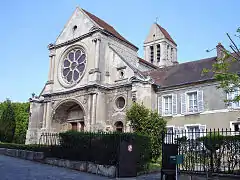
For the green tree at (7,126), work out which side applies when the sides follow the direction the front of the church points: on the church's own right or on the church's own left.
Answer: on the church's own right

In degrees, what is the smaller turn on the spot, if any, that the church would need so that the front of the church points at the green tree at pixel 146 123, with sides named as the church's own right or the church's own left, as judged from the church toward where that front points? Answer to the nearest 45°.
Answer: approximately 90° to the church's own left

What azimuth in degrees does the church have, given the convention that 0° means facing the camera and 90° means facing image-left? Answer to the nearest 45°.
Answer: approximately 45°

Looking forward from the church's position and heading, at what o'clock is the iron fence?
The iron fence is roughly at 10 o'clock from the church.

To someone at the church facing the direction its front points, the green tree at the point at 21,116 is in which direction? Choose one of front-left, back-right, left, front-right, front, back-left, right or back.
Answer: right
